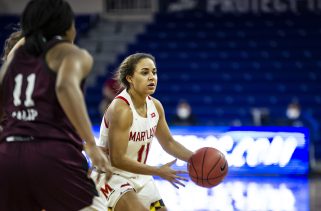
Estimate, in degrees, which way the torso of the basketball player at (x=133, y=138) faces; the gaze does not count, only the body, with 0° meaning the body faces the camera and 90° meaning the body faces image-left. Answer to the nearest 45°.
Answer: approximately 315°

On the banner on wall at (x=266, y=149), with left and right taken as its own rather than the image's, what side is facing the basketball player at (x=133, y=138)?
front

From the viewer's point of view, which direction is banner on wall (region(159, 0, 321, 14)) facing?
toward the camera

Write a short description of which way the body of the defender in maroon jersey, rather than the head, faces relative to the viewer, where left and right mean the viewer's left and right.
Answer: facing away from the viewer and to the right of the viewer

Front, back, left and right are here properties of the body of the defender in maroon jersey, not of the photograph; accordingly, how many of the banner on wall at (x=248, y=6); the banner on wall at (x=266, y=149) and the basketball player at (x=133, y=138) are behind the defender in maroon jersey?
0

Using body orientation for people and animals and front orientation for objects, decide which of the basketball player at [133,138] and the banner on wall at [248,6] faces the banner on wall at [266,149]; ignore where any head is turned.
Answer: the banner on wall at [248,6]

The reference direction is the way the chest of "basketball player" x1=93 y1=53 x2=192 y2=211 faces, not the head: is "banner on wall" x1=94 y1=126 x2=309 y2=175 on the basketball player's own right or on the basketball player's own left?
on the basketball player's own left

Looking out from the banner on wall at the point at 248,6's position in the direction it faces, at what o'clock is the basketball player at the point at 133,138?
The basketball player is roughly at 12 o'clock from the banner on wall.

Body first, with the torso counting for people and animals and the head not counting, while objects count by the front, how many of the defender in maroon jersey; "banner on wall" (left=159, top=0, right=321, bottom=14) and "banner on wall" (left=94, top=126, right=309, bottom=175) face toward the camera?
2

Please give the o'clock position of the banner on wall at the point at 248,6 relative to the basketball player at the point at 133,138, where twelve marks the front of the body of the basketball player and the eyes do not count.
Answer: The banner on wall is roughly at 8 o'clock from the basketball player.

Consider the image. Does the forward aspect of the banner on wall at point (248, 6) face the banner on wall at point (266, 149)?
yes

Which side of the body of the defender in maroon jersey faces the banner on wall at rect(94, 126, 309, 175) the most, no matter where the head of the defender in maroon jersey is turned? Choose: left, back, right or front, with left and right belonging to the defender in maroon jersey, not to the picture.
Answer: front

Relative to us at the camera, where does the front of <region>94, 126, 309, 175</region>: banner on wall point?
facing the viewer

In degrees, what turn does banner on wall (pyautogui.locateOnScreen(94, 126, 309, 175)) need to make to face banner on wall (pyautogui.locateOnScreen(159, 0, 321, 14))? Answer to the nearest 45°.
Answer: approximately 180°

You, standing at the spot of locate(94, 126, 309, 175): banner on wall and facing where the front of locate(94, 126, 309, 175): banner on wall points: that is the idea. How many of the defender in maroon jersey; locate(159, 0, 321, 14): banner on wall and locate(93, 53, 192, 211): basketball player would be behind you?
1
